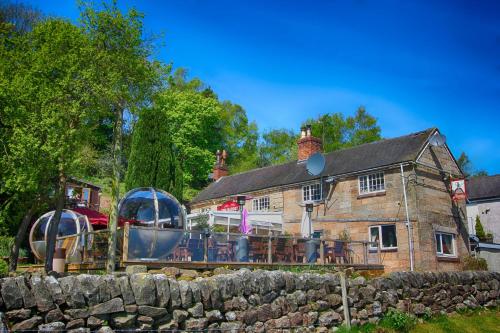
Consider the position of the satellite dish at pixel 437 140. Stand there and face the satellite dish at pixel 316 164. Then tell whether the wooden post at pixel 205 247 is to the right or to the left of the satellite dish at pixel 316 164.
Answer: left

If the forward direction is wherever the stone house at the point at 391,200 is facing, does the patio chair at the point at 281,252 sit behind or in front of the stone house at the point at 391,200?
in front

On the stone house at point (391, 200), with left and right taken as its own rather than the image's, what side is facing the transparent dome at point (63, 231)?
front

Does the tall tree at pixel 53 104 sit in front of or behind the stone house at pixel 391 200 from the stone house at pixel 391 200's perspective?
in front

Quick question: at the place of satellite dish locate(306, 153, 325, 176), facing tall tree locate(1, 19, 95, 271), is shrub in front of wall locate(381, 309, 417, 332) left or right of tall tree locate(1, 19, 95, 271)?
left

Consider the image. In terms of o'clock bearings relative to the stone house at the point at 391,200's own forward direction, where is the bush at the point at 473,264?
The bush is roughly at 7 o'clock from the stone house.

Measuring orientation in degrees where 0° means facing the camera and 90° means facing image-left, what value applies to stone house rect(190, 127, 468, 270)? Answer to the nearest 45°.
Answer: approximately 45°

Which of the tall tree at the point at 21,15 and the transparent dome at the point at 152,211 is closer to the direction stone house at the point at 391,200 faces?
the transparent dome

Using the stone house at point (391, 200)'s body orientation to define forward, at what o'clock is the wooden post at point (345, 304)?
The wooden post is roughly at 11 o'clock from the stone house.
